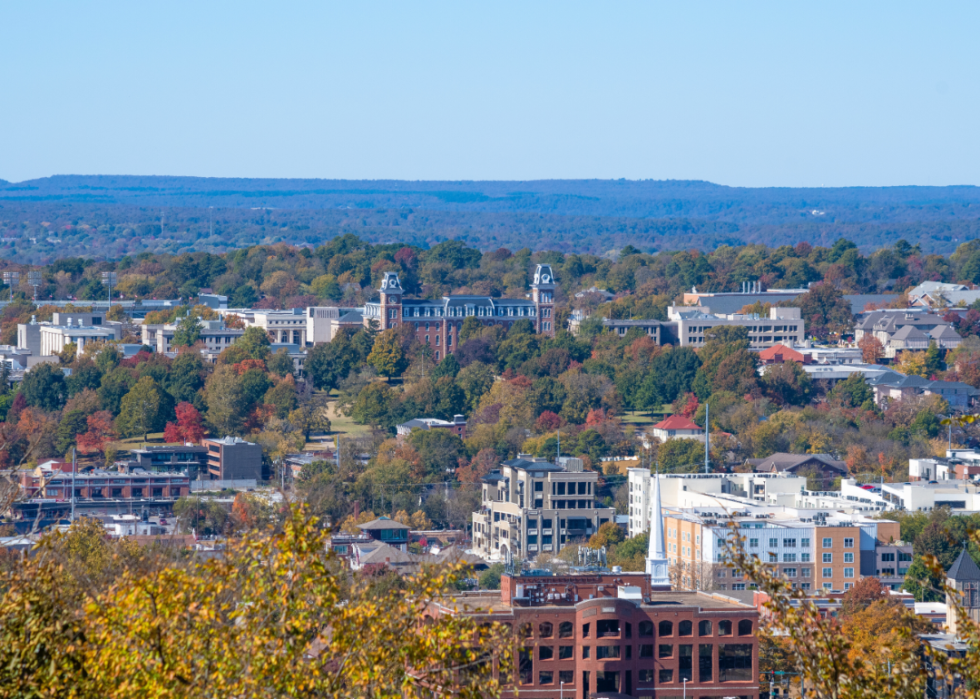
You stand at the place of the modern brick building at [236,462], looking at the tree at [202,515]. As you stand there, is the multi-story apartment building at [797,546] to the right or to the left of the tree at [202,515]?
left

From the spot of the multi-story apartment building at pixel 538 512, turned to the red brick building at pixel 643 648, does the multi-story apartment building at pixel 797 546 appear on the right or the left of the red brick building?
left

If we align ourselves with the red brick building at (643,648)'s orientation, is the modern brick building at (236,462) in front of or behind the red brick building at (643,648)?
behind

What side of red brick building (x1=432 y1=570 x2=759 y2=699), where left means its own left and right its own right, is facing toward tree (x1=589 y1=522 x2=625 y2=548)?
back

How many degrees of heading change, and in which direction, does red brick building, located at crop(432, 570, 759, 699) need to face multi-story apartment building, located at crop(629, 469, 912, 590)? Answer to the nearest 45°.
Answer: approximately 180°

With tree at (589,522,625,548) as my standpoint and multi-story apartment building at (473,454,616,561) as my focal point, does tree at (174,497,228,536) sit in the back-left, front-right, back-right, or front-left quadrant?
front-left

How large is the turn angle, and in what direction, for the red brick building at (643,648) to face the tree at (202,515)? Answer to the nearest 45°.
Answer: approximately 135° to its right

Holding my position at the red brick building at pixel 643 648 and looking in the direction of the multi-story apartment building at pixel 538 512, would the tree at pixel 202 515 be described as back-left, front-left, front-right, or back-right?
front-left

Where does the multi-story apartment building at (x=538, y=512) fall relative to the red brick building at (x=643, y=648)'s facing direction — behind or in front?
behind

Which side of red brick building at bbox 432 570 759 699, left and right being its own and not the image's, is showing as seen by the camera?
front
